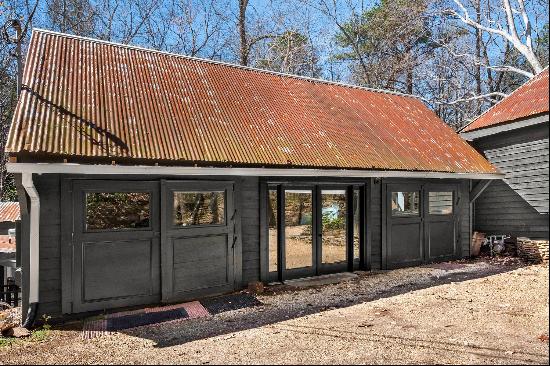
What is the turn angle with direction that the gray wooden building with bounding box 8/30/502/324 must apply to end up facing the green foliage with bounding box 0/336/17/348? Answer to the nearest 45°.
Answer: approximately 90° to its right

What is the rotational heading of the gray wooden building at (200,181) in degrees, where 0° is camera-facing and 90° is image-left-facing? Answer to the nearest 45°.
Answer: approximately 315°

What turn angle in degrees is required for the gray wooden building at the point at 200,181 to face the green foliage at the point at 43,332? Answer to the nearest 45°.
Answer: approximately 90° to its right

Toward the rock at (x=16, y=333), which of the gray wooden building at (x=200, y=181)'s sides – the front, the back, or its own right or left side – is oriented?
right

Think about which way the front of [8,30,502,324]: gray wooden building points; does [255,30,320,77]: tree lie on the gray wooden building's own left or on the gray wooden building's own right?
on the gray wooden building's own left
